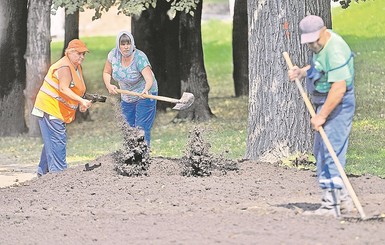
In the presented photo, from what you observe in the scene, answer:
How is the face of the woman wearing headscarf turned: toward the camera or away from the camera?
toward the camera

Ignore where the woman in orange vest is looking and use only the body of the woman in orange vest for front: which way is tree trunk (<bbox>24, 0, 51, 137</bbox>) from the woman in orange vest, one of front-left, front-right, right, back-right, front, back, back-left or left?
left

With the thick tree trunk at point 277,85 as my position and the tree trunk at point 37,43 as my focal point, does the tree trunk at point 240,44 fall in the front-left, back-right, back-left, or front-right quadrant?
front-right

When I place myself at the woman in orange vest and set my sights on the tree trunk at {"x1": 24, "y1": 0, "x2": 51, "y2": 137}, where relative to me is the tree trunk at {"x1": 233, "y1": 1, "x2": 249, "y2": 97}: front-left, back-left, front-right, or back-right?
front-right

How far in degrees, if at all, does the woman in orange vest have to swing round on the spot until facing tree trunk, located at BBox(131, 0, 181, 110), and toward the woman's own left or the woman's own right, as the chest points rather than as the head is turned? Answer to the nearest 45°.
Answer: approximately 90° to the woman's own left

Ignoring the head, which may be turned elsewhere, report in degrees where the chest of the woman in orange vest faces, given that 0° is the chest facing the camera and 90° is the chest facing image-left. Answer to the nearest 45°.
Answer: approximately 270°

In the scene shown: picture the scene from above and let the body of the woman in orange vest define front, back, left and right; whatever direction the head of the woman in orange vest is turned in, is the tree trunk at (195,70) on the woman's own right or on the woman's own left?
on the woman's own left

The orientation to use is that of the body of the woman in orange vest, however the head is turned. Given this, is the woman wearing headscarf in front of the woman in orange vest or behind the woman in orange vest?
in front

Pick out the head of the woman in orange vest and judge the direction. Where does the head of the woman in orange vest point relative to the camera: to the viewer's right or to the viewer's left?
to the viewer's right

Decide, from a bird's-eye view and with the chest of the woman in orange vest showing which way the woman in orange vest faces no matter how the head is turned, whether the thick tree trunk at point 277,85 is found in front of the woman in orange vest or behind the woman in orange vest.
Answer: in front

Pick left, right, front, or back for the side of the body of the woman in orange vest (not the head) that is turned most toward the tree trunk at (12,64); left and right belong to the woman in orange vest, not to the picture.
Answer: left
